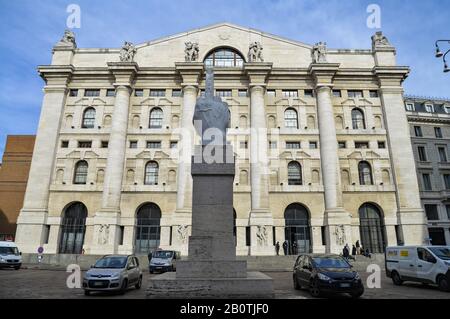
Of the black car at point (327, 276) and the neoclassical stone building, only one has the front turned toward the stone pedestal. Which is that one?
the neoclassical stone building

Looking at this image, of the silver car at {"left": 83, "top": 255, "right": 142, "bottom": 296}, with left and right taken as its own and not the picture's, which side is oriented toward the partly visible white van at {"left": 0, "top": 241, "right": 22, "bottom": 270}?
right

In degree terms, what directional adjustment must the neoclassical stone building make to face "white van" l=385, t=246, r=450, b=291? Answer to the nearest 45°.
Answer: approximately 45° to its left

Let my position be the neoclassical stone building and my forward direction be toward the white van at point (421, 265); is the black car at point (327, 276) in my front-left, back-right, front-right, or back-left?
front-right

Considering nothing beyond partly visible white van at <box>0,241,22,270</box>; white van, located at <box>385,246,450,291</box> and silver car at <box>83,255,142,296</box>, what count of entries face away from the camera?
0

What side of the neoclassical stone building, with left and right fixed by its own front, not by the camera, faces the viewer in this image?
front

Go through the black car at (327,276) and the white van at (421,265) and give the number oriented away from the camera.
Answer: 0

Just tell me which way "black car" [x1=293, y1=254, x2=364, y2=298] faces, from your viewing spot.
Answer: facing the viewer and to the right of the viewer

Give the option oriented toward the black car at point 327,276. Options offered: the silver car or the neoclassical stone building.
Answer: the neoclassical stone building

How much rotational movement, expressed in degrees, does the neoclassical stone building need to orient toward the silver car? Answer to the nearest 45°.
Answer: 0° — it already faces it

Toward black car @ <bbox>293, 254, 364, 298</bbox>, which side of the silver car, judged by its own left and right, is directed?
left

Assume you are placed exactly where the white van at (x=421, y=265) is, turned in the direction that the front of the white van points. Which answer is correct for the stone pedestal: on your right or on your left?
on your right

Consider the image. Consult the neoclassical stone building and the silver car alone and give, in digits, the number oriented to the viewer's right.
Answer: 0

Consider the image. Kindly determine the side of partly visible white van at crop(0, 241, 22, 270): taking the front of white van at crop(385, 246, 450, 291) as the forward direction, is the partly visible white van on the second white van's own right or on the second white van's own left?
on the second white van's own right

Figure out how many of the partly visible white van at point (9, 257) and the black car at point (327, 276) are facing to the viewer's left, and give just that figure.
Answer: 0

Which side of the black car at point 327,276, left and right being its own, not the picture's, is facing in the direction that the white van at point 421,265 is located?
left

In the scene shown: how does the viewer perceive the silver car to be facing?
facing the viewer and to the left of the viewer
